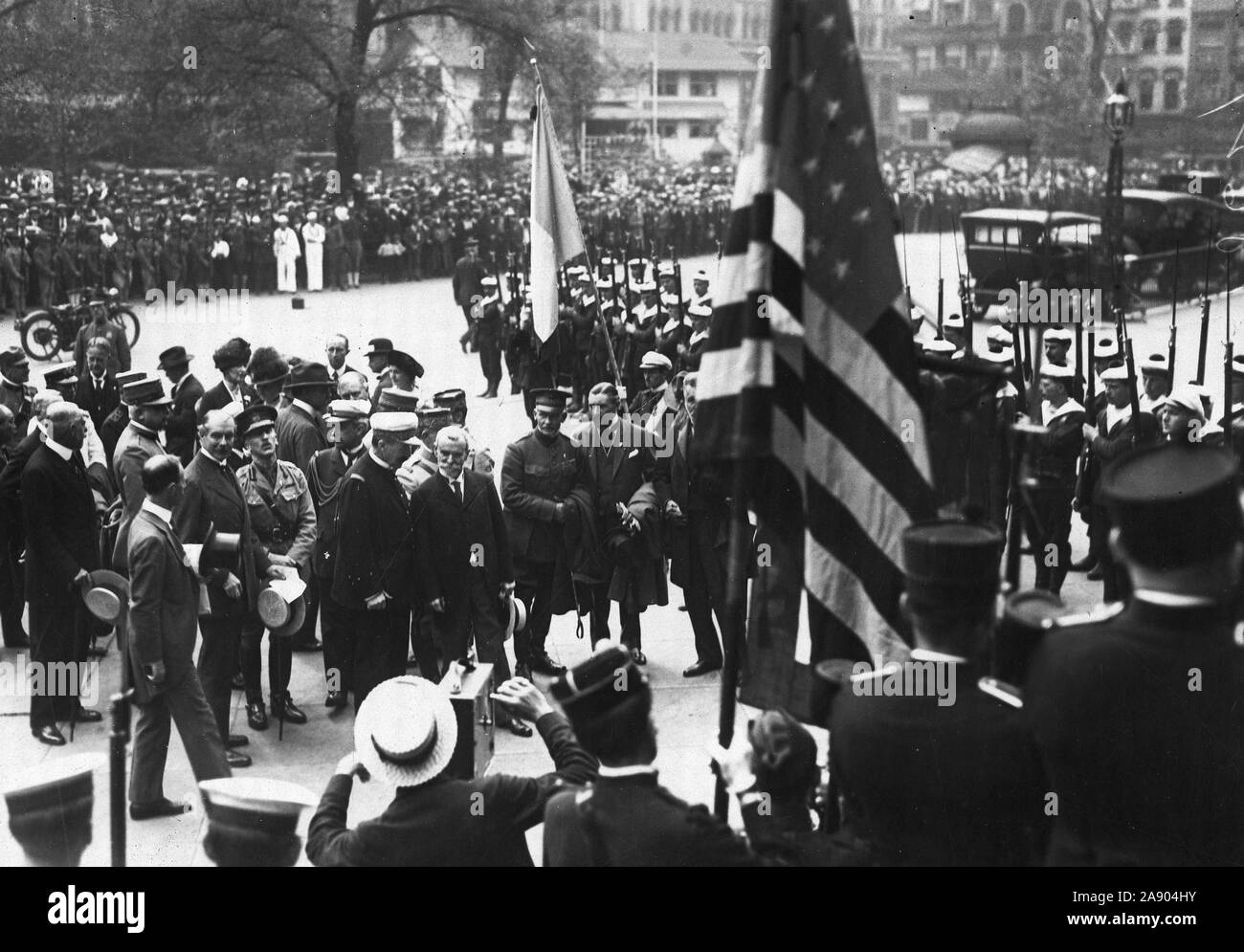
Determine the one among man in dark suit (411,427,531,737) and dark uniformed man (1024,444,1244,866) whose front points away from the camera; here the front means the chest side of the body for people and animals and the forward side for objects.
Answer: the dark uniformed man

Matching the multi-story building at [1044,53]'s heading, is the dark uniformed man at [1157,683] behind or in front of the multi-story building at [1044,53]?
in front

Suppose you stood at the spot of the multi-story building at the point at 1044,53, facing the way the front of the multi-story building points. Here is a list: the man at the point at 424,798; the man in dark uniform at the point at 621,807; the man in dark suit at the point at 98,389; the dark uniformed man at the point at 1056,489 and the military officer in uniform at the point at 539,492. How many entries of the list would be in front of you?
5

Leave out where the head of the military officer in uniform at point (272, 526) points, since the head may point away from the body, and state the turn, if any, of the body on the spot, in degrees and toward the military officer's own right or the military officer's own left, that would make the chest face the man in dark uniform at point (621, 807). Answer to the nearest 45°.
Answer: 0° — they already face them

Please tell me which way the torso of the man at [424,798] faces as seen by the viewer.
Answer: away from the camera

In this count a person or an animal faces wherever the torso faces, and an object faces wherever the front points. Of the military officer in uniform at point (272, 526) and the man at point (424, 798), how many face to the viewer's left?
0

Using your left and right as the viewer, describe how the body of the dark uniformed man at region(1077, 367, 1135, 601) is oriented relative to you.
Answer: facing the viewer and to the left of the viewer

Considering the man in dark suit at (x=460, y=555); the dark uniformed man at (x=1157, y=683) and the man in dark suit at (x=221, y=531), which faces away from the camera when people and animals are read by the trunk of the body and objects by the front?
the dark uniformed man

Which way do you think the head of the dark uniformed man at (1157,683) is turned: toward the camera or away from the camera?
away from the camera

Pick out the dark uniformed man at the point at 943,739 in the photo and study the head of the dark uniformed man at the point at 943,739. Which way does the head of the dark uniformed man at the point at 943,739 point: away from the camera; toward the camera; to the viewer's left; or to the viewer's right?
away from the camera

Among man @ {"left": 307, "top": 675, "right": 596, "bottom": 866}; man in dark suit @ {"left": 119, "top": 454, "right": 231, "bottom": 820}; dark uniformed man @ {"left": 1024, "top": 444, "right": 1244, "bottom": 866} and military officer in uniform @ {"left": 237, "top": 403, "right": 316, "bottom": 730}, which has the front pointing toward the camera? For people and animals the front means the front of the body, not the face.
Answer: the military officer in uniform

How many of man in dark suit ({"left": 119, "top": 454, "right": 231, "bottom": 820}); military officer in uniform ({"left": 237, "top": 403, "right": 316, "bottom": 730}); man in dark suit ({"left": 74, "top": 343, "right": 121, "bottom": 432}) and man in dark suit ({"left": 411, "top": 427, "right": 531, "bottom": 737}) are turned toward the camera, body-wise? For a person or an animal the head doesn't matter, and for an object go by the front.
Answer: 3

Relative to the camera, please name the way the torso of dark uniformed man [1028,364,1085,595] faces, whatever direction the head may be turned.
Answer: to the viewer's left

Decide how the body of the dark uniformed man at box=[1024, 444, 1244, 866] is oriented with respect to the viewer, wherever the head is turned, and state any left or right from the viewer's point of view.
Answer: facing away from the viewer

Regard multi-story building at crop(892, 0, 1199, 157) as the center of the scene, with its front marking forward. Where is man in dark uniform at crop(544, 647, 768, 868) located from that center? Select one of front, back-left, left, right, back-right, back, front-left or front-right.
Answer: front

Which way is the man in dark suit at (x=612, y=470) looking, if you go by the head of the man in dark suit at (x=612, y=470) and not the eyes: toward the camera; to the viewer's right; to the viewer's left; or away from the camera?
toward the camera

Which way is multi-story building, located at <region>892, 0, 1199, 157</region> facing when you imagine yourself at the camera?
facing the viewer

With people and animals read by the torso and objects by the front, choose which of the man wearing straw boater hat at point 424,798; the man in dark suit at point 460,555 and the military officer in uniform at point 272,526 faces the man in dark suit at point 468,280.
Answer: the man wearing straw boater hat

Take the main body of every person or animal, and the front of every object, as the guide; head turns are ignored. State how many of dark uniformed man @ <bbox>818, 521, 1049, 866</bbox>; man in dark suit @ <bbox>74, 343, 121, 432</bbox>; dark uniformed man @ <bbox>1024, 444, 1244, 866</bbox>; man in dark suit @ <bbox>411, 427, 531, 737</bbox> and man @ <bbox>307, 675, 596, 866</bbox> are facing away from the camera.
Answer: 3
